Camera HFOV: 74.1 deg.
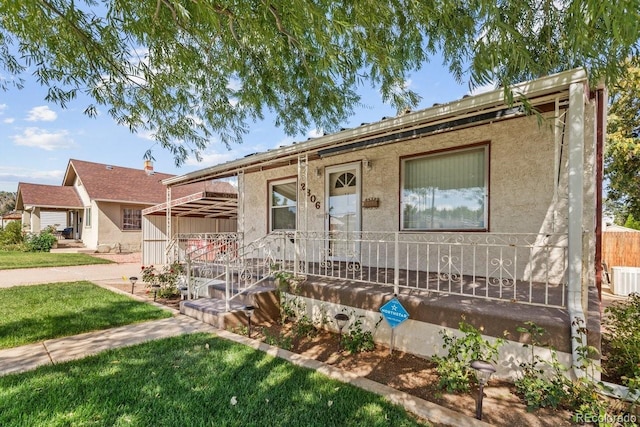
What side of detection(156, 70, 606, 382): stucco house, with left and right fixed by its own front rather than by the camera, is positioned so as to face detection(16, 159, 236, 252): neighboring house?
right

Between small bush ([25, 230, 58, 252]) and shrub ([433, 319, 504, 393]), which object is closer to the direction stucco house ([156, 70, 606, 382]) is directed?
the shrub

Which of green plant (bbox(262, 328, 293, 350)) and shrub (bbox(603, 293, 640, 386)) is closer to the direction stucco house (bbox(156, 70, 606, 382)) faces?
the green plant

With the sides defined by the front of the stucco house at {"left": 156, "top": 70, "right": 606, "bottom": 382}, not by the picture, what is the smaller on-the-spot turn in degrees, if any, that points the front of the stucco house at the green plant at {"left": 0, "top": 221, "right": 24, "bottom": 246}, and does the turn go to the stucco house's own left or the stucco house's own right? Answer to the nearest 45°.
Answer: approximately 90° to the stucco house's own right

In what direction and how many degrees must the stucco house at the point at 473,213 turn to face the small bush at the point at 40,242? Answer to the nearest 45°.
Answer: approximately 90° to its right

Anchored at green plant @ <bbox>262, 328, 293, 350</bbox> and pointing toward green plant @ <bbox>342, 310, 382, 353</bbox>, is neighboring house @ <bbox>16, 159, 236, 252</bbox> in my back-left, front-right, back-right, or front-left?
back-left

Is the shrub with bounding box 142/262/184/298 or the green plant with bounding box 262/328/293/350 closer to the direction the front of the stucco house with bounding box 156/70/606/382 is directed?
the green plant

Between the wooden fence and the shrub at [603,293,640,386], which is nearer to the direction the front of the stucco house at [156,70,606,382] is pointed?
the shrub

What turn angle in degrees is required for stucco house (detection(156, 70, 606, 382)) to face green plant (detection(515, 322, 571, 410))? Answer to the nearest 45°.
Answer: approximately 45° to its left

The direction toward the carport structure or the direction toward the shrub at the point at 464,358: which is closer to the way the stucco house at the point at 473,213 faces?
the shrub

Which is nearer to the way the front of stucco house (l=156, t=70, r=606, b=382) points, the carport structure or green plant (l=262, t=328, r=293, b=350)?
the green plant

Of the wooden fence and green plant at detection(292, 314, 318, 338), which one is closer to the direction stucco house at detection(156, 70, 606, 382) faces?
the green plant

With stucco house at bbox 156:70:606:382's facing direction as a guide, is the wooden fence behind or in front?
behind

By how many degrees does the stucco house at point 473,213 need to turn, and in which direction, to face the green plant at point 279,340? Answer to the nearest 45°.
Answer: approximately 45° to its right

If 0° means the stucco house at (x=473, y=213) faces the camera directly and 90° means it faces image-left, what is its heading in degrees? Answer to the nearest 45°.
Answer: approximately 45°

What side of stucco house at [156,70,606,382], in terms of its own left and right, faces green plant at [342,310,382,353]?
front
